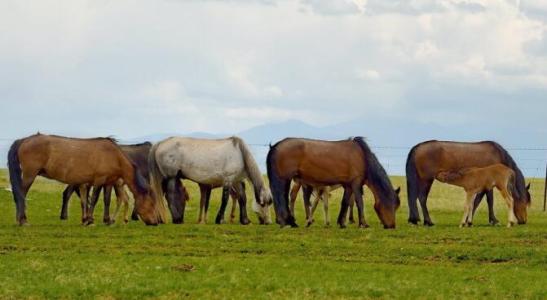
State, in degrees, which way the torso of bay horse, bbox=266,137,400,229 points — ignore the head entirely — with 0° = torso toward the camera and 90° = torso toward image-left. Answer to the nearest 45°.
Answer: approximately 270°

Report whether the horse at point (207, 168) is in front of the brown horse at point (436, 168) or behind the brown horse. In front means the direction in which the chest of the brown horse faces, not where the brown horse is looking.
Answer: behind

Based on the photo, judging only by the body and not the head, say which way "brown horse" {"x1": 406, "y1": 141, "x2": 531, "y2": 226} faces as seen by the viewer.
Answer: to the viewer's right

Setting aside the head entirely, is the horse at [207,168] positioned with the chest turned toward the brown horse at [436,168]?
yes

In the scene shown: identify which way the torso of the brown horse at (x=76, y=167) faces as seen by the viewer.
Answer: to the viewer's right

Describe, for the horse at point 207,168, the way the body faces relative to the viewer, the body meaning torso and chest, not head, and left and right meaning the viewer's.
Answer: facing to the right of the viewer
